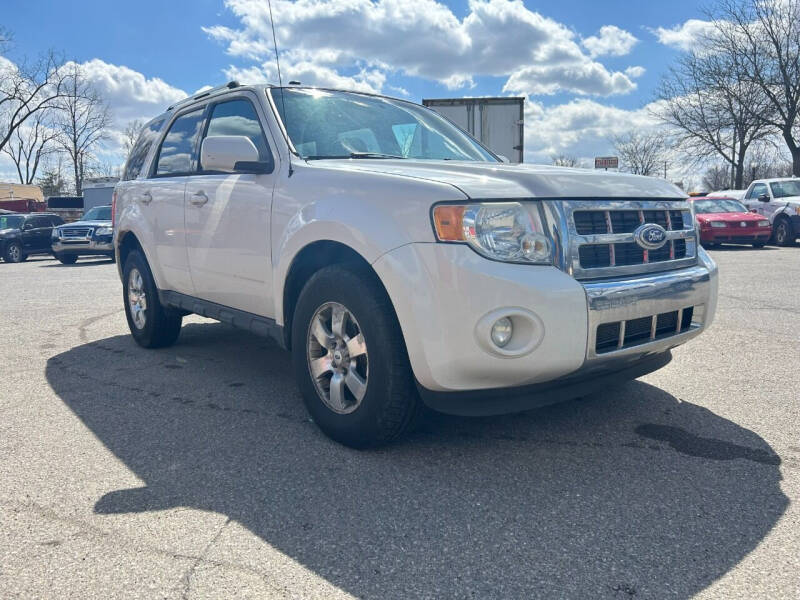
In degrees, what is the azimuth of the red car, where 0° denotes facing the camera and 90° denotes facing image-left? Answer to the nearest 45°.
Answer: approximately 315°

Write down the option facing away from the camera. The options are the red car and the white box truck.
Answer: the white box truck

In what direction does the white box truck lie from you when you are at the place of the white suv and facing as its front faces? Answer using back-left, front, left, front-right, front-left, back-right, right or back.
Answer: back-left

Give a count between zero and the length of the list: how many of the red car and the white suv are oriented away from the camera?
0

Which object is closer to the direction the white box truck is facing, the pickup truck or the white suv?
the pickup truck

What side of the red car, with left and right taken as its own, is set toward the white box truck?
right

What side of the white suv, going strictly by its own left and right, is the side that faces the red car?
left

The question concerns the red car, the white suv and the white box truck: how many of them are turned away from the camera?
1

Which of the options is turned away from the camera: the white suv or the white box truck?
the white box truck

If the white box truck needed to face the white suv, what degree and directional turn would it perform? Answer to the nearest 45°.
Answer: approximately 180°

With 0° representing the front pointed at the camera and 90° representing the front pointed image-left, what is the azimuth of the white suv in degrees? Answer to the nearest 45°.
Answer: approximately 315°

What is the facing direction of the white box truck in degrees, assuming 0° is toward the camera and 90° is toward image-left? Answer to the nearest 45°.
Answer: approximately 180°
